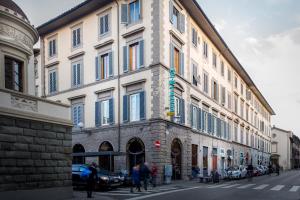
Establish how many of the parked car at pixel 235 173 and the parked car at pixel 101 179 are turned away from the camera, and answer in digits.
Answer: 0

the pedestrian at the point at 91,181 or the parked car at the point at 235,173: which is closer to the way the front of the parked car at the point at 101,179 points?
the pedestrian

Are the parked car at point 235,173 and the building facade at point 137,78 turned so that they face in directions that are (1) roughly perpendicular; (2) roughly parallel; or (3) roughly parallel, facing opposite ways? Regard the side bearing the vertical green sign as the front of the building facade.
roughly perpendicular

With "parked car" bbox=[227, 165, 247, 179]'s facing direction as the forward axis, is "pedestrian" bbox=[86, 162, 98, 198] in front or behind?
in front

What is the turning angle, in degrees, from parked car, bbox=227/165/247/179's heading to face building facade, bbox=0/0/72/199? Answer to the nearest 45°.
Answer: approximately 45° to its left

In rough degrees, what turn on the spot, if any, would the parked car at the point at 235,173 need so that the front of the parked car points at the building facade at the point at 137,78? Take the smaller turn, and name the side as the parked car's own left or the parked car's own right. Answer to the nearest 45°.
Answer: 0° — it already faces it

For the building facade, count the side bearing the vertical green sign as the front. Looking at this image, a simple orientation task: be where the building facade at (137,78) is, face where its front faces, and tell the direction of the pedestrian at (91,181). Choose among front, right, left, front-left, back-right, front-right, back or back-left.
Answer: front-right
